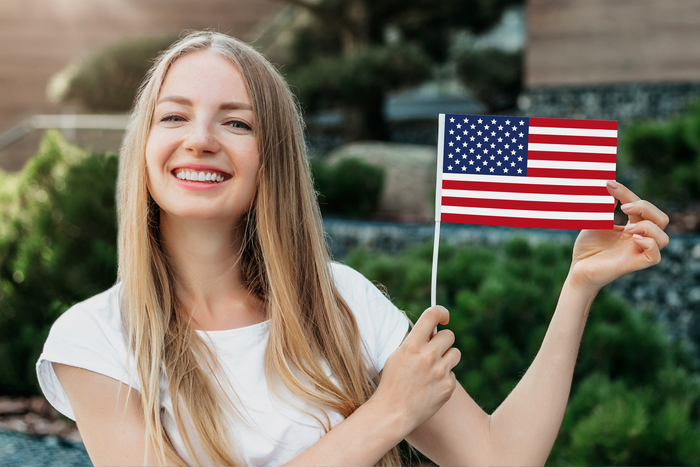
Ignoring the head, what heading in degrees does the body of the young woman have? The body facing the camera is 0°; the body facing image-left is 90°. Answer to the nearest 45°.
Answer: approximately 0°

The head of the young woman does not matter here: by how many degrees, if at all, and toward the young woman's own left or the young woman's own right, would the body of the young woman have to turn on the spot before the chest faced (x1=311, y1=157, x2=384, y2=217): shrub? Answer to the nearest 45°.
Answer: approximately 180°

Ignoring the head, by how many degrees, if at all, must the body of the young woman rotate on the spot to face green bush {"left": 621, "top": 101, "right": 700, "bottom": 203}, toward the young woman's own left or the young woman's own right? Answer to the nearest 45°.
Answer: approximately 135° to the young woman's own left

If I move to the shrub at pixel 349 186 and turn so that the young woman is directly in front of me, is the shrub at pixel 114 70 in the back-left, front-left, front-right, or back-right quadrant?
back-right

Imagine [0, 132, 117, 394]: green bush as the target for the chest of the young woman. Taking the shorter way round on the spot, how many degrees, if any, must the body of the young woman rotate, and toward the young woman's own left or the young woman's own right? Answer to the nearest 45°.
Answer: approximately 135° to the young woman's own right

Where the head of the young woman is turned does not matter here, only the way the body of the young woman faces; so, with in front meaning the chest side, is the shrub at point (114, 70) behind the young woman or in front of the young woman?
behind
